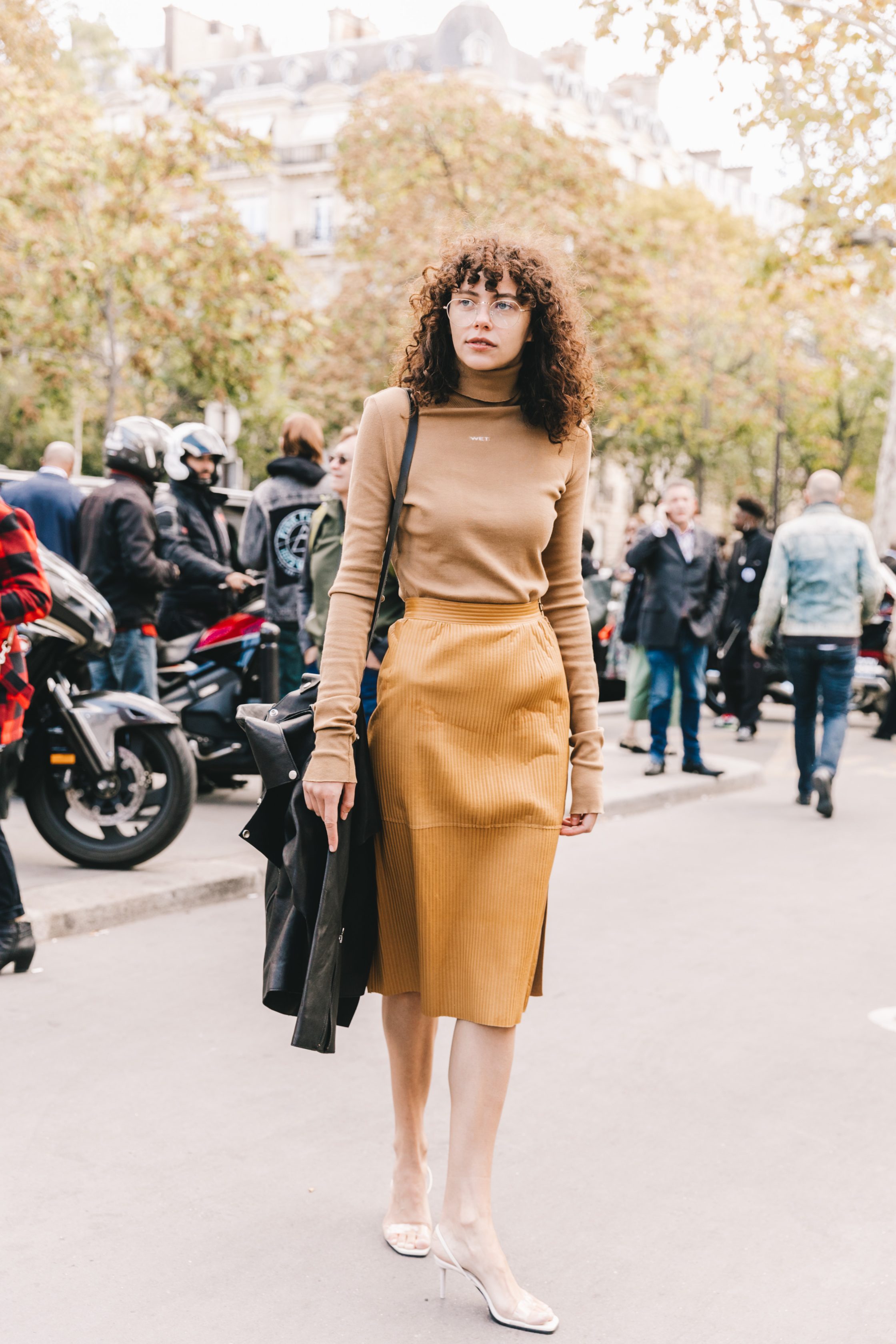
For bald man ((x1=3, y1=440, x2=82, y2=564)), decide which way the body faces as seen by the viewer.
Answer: away from the camera

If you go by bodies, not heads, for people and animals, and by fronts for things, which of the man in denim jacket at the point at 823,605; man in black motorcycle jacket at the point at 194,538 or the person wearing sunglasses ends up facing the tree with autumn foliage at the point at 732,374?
the man in denim jacket

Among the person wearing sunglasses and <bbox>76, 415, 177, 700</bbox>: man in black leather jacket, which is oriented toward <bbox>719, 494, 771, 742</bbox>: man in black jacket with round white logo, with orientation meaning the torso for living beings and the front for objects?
<bbox>76, 415, 177, 700</bbox>: man in black leather jacket

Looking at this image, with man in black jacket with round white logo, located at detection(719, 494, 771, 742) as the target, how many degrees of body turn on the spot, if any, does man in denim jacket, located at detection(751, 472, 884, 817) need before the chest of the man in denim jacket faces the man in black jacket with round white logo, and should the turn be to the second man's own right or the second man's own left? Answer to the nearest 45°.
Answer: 0° — they already face them

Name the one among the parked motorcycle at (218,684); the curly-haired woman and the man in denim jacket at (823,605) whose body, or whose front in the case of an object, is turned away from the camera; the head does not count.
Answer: the man in denim jacket

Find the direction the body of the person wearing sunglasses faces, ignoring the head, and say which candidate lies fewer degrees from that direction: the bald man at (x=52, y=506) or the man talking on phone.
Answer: the bald man

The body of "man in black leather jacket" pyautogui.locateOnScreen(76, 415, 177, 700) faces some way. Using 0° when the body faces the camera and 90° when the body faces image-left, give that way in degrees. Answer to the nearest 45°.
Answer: approximately 225°

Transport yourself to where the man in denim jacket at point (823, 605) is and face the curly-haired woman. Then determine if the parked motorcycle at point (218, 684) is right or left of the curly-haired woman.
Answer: right

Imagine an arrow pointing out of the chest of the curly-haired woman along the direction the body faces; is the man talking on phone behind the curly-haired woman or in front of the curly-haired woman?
behind

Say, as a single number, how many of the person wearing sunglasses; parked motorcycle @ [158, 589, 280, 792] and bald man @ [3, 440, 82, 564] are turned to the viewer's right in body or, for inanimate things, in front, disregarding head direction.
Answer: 1

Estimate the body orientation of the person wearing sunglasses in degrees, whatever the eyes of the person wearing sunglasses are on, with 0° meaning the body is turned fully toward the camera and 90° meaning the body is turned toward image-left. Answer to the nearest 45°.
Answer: approximately 45°

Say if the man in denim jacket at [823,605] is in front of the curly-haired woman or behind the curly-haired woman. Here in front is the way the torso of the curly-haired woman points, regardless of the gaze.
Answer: behind
